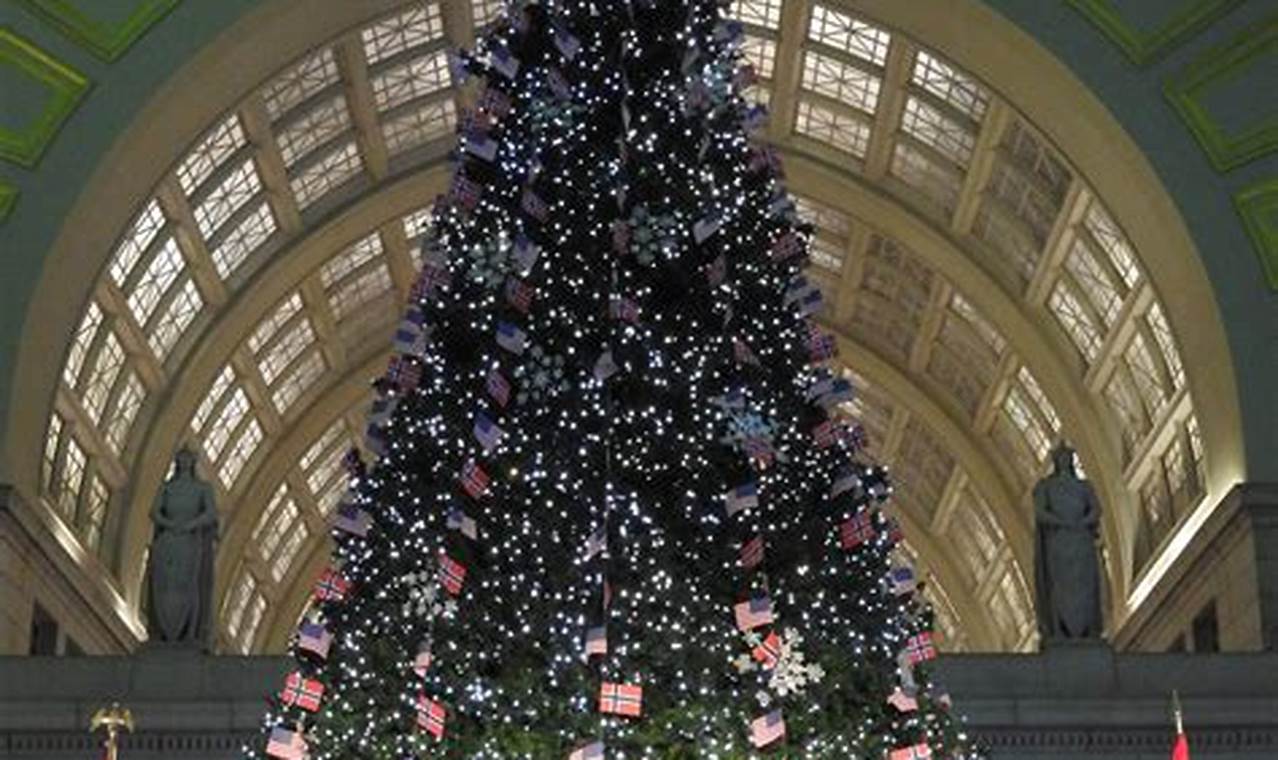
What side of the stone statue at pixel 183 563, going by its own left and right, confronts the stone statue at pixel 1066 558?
left

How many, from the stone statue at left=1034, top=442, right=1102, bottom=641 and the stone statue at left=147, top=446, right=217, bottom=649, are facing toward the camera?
2

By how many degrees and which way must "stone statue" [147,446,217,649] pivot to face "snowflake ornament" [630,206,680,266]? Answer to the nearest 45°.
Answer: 0° — it already faces it

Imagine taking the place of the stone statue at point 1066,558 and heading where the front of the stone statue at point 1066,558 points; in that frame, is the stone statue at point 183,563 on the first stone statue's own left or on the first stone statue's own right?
on the first stone statue's own right

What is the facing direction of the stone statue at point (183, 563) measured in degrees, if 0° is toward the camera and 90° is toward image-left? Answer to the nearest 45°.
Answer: approximately 0°

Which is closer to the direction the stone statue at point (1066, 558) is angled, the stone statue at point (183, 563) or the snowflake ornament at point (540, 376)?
the snowflake ornament

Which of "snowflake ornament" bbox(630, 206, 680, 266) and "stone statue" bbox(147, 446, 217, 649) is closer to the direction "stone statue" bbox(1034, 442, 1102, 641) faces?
the snowflake ornament

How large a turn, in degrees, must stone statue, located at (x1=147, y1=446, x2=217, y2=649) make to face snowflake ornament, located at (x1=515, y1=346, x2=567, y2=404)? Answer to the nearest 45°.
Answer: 0° — it already faces it
